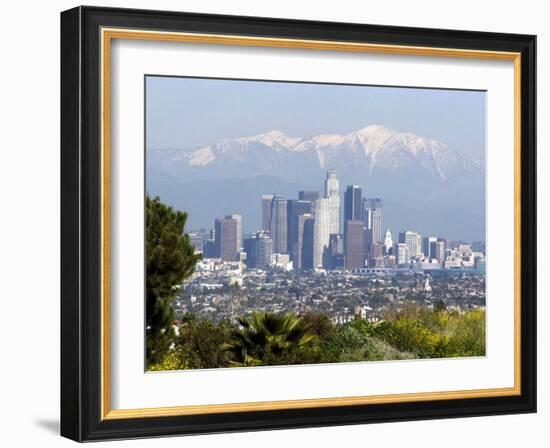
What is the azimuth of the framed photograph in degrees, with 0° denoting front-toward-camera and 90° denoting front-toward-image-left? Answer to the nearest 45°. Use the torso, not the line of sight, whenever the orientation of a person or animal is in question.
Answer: approximately 315°
